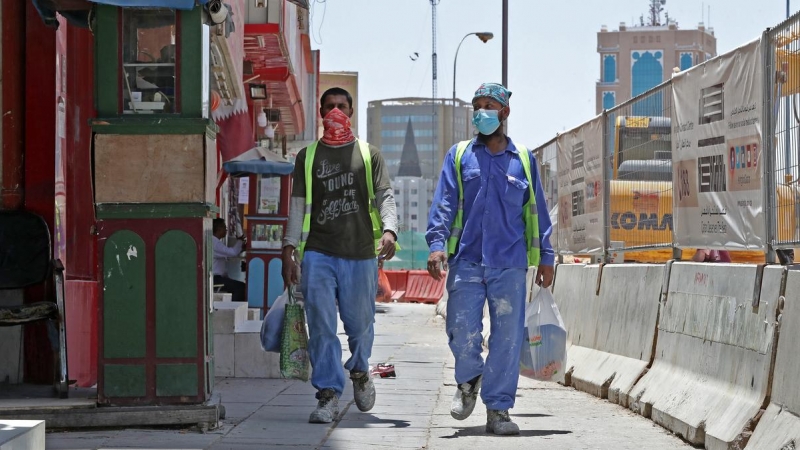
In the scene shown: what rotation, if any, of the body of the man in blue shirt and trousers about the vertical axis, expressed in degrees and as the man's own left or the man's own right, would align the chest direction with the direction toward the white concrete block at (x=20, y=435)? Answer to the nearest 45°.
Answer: approximately 45° to the man's own right

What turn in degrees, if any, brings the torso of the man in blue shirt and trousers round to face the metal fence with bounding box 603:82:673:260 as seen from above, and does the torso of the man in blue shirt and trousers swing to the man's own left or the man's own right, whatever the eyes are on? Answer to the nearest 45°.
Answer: approximately 135° to the man's own left

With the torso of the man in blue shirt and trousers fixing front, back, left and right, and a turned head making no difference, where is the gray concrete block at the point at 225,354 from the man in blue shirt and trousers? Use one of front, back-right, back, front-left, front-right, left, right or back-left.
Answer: back-right

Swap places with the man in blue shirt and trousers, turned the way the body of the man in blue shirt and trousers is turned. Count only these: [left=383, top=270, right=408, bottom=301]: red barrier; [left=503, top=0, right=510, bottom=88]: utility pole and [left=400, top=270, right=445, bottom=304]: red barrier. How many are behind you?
3

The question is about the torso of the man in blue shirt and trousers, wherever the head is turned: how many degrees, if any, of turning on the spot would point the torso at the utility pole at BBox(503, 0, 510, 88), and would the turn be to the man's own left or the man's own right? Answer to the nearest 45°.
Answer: approximately 180°

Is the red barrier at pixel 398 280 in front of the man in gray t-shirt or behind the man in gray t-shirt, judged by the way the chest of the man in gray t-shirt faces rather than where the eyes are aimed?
behind

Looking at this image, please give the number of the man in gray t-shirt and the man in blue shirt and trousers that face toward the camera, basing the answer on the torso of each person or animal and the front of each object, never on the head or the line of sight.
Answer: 2

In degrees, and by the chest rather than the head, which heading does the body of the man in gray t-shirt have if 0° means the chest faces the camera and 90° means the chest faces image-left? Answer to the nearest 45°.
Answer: approximately 0°

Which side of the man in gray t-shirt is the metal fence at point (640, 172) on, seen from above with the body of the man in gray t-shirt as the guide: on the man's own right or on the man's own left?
on the man's own left

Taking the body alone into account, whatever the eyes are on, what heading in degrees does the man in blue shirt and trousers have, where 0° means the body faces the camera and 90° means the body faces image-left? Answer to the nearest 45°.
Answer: approximately 0°

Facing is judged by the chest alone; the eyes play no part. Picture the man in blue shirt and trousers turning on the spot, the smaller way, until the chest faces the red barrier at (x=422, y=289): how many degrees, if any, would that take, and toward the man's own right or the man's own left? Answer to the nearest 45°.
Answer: approximately 180°
